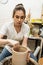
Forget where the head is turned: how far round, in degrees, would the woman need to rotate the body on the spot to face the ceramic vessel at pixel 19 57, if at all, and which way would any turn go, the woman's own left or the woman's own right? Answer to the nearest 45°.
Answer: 0° — they already face it

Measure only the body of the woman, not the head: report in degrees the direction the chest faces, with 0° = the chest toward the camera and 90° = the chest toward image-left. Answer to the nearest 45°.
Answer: approximately 0°
